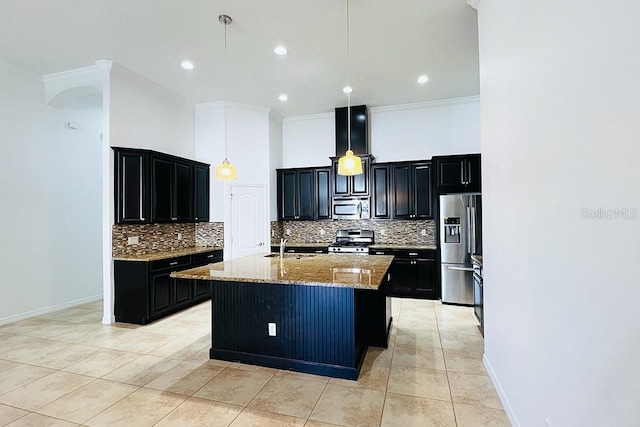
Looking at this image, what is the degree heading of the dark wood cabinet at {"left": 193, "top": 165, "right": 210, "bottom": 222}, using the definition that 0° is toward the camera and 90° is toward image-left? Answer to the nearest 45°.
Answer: approximately 315°

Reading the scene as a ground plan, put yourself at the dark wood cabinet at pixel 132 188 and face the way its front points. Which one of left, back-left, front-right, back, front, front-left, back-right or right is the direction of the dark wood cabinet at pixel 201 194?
back-left

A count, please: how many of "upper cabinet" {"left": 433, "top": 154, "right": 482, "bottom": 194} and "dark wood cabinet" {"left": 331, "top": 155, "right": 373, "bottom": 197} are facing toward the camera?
2

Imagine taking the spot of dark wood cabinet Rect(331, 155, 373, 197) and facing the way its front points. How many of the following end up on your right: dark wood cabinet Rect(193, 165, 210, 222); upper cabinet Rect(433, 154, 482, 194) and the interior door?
2

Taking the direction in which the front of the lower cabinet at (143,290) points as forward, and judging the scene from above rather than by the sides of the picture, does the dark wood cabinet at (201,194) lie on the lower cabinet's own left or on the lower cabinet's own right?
on the lower cabinet's own left

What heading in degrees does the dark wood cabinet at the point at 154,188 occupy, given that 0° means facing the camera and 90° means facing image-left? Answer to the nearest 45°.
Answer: approximately 315°
